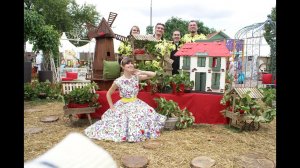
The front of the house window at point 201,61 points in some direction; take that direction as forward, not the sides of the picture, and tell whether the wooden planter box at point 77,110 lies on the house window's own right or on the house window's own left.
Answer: on the house window's own right

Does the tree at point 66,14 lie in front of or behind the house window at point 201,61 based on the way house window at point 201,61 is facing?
behind

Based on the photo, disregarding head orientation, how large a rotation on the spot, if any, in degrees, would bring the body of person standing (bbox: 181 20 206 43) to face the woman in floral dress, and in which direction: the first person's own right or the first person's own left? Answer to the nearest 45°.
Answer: approximately 45° to the first person's own right

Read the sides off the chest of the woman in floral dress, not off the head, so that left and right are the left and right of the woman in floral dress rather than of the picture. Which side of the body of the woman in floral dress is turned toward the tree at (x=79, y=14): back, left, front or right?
back

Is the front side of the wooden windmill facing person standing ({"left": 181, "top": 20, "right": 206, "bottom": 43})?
no

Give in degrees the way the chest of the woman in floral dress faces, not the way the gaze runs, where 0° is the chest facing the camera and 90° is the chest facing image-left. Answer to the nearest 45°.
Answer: approximately 0°

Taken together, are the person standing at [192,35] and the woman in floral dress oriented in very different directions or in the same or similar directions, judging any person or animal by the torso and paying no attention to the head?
same or similar directions

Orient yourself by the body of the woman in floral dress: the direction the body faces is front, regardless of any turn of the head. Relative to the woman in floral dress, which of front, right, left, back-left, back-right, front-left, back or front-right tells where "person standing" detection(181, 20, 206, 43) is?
back-left

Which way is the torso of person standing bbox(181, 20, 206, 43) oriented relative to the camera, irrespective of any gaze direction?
toward the camera

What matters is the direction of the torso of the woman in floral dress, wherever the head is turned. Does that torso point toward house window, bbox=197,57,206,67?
no

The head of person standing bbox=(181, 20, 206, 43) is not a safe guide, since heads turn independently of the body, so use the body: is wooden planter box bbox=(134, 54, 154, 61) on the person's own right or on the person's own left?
on the person's own right

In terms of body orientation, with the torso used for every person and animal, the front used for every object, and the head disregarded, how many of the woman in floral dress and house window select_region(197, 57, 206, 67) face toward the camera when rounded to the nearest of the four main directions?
2

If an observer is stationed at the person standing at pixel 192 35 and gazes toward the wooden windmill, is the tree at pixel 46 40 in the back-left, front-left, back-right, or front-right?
front-right

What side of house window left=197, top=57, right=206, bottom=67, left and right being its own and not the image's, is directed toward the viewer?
front
